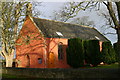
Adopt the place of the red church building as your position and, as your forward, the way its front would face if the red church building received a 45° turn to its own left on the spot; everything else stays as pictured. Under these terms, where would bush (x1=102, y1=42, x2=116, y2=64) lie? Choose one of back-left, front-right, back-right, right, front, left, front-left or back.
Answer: left

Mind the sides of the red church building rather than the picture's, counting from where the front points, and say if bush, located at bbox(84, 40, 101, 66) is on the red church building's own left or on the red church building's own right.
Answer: on the red church building's own left
